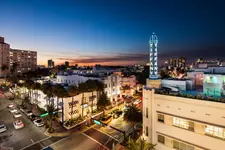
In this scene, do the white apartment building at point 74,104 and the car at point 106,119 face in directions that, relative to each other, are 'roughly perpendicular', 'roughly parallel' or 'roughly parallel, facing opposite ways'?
roughly perpendicular

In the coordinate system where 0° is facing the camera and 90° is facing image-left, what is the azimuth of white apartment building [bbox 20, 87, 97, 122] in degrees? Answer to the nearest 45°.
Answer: approximately 315°

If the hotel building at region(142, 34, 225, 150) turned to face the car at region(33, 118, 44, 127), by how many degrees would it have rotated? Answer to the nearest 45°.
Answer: approximately 45° to its right

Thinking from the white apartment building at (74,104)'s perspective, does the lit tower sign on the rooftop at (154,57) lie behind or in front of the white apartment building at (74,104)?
in front
